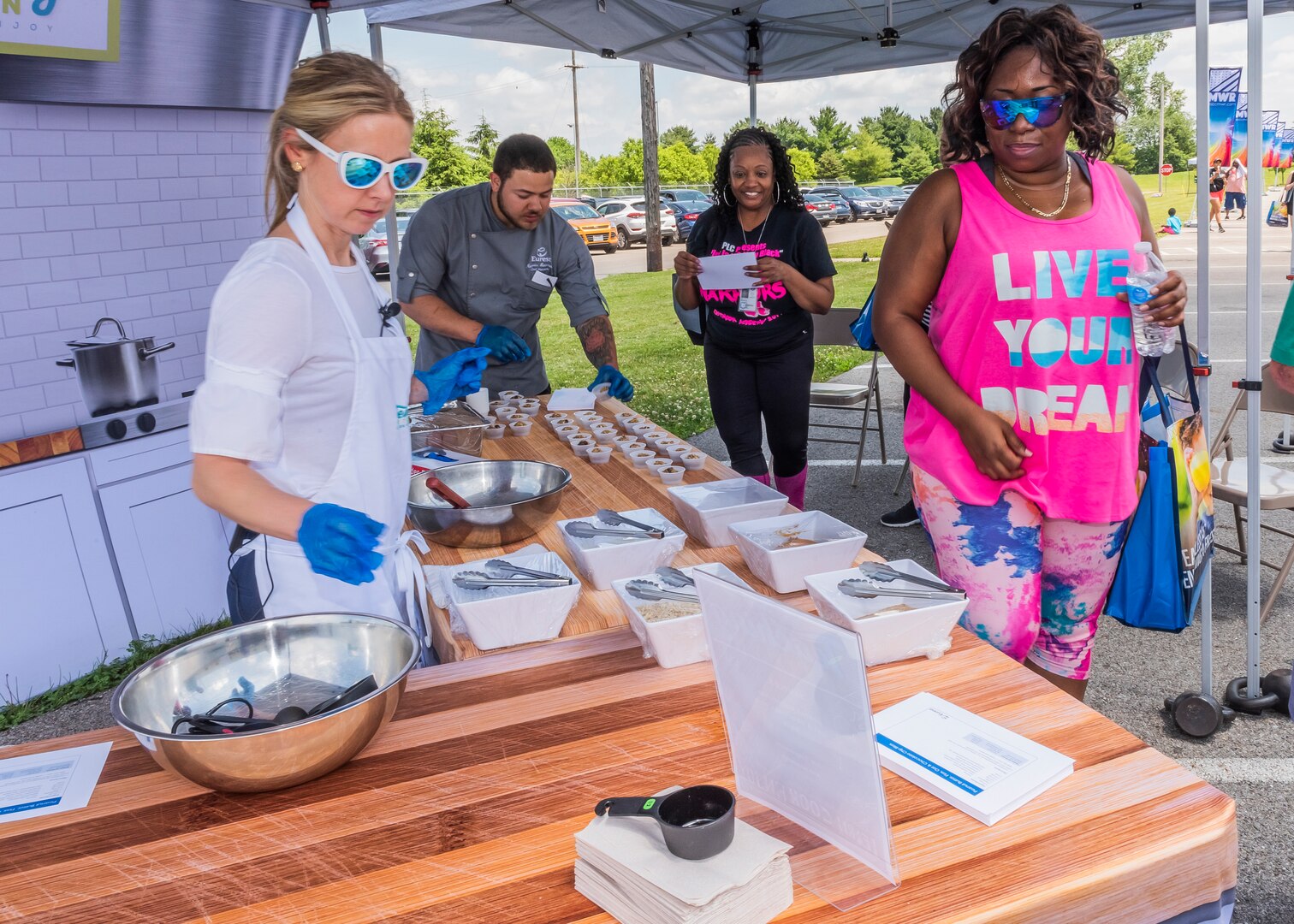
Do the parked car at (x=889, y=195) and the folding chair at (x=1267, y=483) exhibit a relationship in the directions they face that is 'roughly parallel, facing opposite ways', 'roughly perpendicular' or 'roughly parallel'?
roughly perpendicular

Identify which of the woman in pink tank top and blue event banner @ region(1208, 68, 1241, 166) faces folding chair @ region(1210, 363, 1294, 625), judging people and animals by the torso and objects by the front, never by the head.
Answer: the blue event banner

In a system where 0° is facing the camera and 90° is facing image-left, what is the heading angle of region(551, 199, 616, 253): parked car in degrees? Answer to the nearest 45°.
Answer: approximately 315°

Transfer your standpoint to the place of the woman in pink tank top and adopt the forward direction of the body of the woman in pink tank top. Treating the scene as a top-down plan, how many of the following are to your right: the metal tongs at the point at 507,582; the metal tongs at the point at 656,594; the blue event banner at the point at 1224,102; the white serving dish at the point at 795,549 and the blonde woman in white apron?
4

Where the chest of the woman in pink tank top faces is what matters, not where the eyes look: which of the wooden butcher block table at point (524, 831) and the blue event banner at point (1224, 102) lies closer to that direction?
the wooden butcher block table

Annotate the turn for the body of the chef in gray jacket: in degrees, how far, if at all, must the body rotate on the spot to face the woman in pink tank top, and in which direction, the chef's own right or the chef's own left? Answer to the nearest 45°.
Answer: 0° — they already face them

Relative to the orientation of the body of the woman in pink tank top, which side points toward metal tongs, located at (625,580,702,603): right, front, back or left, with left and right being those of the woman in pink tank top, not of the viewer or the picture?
right
